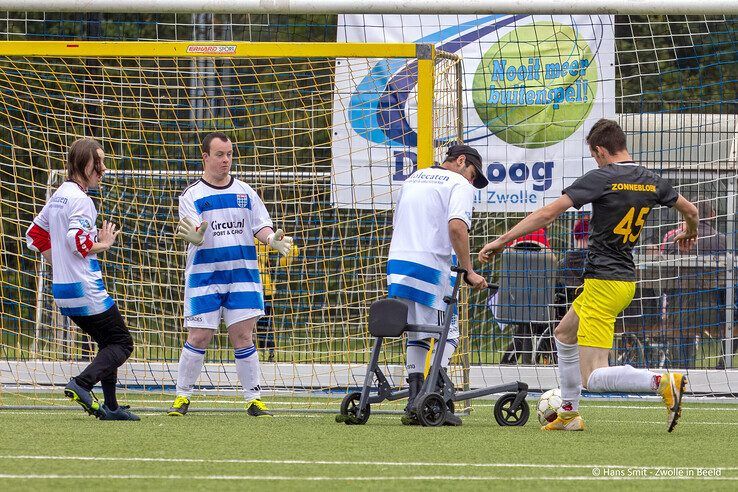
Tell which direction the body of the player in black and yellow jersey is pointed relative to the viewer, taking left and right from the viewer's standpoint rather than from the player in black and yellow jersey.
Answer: facing away from the viewer and to the left of the viewer

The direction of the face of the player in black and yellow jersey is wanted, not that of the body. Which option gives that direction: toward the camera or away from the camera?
away from the camera

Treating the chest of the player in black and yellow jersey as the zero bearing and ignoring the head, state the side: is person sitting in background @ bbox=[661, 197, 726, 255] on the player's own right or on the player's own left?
on the player's own right

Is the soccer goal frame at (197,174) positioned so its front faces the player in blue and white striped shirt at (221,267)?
yes

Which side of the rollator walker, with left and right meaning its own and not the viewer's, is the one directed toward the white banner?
left

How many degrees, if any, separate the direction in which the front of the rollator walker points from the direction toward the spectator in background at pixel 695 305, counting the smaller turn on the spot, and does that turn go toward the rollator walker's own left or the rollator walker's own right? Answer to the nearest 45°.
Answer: approximately 45° to the rollator walker's own left

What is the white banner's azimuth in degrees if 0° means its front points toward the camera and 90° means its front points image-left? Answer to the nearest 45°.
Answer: approximately 0°

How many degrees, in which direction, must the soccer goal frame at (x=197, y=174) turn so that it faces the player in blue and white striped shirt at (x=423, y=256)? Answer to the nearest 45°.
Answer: approximately 45° to its left

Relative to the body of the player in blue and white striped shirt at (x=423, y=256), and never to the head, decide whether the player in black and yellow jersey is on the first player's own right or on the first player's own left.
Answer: on the first player's own right

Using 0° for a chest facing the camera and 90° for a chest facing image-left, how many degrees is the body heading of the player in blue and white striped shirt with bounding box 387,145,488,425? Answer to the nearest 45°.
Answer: approximately 225°

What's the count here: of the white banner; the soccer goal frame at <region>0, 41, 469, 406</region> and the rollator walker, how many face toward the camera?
2

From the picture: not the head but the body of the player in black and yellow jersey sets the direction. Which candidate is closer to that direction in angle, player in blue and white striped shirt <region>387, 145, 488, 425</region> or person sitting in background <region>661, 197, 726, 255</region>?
the player in blue and white striped shirt
